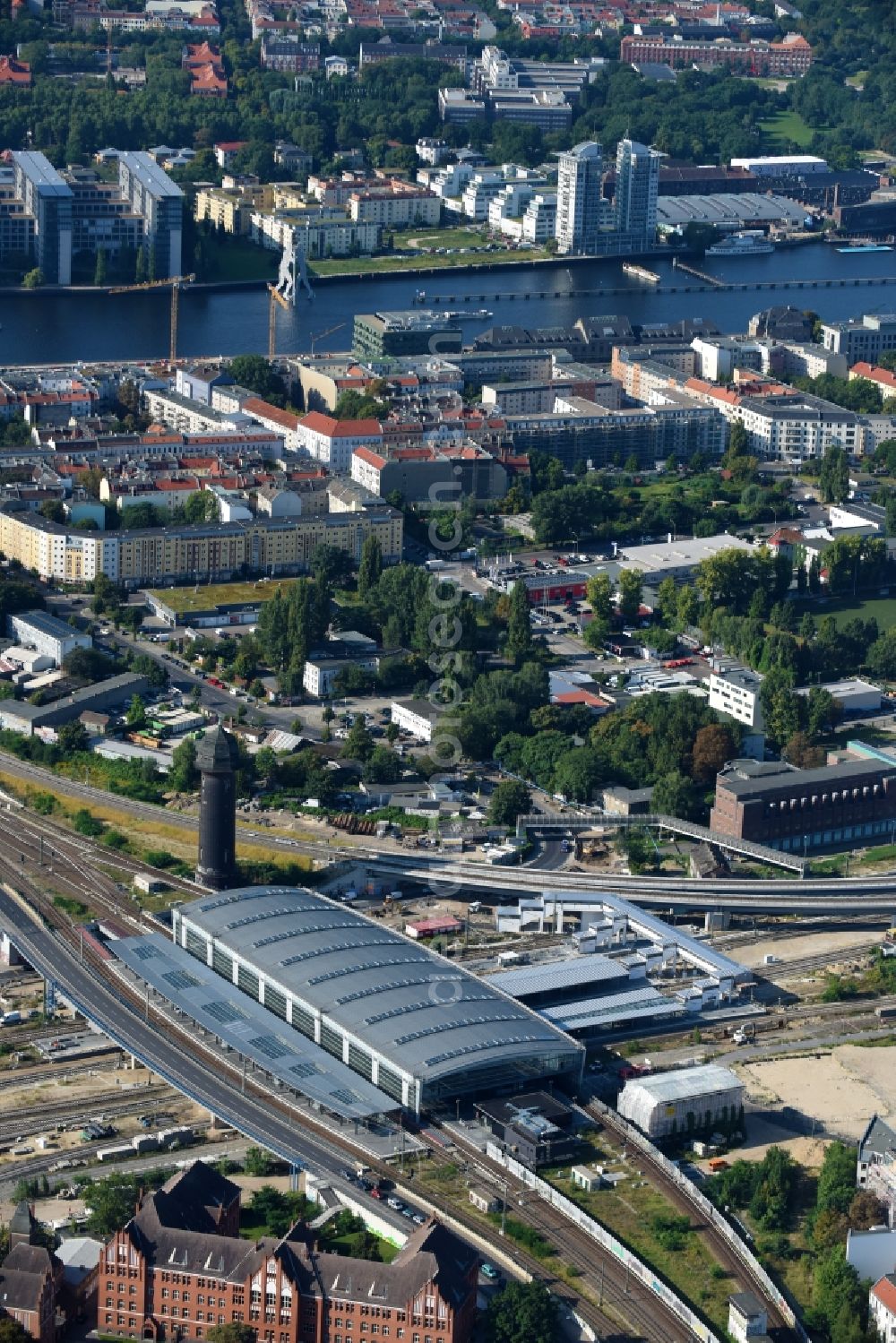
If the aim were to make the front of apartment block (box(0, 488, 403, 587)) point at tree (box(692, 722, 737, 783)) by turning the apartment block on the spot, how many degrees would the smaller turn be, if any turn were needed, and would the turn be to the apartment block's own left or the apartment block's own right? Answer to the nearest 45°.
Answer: approximately 45° to the apartment block's own left

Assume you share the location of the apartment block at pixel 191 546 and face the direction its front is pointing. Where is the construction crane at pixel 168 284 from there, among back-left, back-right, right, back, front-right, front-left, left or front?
back

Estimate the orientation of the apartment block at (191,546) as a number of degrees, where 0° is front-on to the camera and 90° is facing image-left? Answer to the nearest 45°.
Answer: approximately 0°

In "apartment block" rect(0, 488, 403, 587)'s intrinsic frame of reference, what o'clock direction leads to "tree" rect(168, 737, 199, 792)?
The tree is roughly at 12 o'clock from the apartment block.

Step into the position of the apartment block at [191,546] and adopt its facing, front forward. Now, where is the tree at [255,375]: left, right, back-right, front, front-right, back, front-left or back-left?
back

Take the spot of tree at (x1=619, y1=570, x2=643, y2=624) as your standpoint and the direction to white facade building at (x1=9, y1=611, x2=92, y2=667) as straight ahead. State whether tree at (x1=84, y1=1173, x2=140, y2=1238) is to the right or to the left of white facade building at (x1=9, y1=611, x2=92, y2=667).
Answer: left

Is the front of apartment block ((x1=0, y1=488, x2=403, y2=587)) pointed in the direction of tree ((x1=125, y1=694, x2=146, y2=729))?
yes

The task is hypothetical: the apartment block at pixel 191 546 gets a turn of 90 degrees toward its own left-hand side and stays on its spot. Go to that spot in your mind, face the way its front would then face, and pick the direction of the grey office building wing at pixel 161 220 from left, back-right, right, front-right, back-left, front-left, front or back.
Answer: left

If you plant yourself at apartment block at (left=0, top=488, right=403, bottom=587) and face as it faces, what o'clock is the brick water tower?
The brick water tower is roughly at 12 o'clock from the apartment block.

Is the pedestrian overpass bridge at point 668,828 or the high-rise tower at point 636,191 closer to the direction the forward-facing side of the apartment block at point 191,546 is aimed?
the pedestrian overpass bridge

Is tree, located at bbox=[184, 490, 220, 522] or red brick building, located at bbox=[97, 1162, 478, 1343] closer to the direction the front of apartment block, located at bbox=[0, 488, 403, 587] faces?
the red brick building

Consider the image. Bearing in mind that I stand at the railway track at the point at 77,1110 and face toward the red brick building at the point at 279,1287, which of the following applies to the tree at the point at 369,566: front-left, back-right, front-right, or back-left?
back-left

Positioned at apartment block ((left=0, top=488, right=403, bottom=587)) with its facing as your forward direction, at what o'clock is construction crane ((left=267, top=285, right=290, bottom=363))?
The construction crane is roughly at 6 o'clock from the apartment block.

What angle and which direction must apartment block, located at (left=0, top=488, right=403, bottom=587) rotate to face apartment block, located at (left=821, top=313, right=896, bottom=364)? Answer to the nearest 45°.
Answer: approximately 135° to its left
